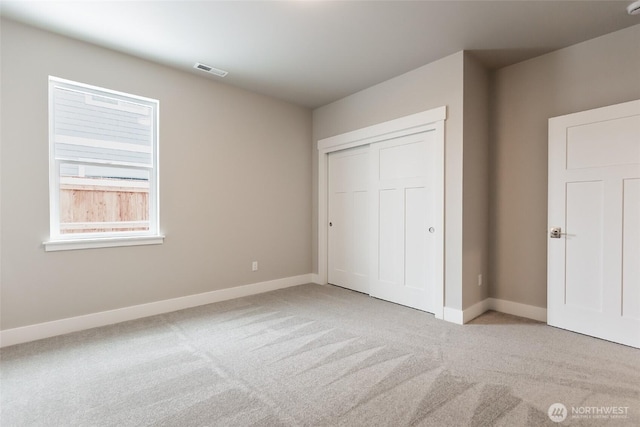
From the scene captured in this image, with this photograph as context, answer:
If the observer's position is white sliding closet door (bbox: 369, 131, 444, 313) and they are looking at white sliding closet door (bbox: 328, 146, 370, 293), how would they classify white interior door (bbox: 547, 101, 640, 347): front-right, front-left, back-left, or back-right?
back-right

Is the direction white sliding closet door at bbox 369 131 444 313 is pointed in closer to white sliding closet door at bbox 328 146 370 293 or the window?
the window

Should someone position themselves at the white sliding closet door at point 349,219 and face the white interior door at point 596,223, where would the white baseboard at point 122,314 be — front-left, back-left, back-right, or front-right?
back-right

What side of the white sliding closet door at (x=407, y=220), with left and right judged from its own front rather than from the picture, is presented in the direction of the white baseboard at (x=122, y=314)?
front

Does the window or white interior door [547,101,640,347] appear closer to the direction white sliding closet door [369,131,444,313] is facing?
the window

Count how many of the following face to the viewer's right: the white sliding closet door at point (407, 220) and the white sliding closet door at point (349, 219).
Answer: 0

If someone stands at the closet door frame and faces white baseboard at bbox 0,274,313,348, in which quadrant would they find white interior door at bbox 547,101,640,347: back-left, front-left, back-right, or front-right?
back-left

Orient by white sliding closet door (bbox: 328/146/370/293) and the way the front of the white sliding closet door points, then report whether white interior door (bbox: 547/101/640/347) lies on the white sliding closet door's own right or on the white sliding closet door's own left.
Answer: on the white sliding closet door's own left

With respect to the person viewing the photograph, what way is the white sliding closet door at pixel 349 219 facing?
facing the viewer and to the left of the viewer
